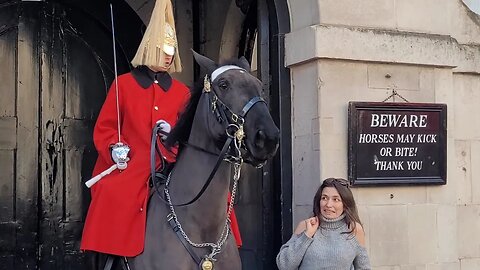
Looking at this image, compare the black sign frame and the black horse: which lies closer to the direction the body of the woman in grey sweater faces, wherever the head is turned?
the black horse

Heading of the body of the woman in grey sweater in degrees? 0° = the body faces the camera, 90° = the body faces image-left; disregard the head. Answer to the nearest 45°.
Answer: approximately 0°

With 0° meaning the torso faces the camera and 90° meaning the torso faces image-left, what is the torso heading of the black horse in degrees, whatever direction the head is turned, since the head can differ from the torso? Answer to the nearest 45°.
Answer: approximately 315°

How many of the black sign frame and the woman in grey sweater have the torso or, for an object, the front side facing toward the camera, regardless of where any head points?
2

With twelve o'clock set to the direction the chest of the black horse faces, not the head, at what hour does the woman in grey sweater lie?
The woman in grey sweater is roughly at 10 o'clock from the black horse.

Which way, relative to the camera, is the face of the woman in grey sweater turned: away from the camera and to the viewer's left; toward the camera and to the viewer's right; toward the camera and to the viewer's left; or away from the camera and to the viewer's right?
toward the camera and to the viewer's left

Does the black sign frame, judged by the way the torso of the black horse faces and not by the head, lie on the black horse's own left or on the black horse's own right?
on the black horse's own left

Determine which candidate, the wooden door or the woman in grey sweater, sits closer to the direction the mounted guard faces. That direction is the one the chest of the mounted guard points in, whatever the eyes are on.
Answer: the woman in grey sweater

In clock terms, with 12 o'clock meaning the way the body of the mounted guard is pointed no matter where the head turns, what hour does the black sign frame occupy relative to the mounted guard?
The black sign frame is roughly at 10 o'clock from the mounted guard.

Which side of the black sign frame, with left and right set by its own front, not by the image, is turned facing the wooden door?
right

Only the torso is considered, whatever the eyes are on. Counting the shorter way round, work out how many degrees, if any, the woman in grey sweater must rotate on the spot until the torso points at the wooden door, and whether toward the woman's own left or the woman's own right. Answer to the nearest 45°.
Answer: approximately 135° to the woman's own right

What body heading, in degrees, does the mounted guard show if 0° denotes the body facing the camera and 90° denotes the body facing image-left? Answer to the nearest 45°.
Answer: approximately 315°
